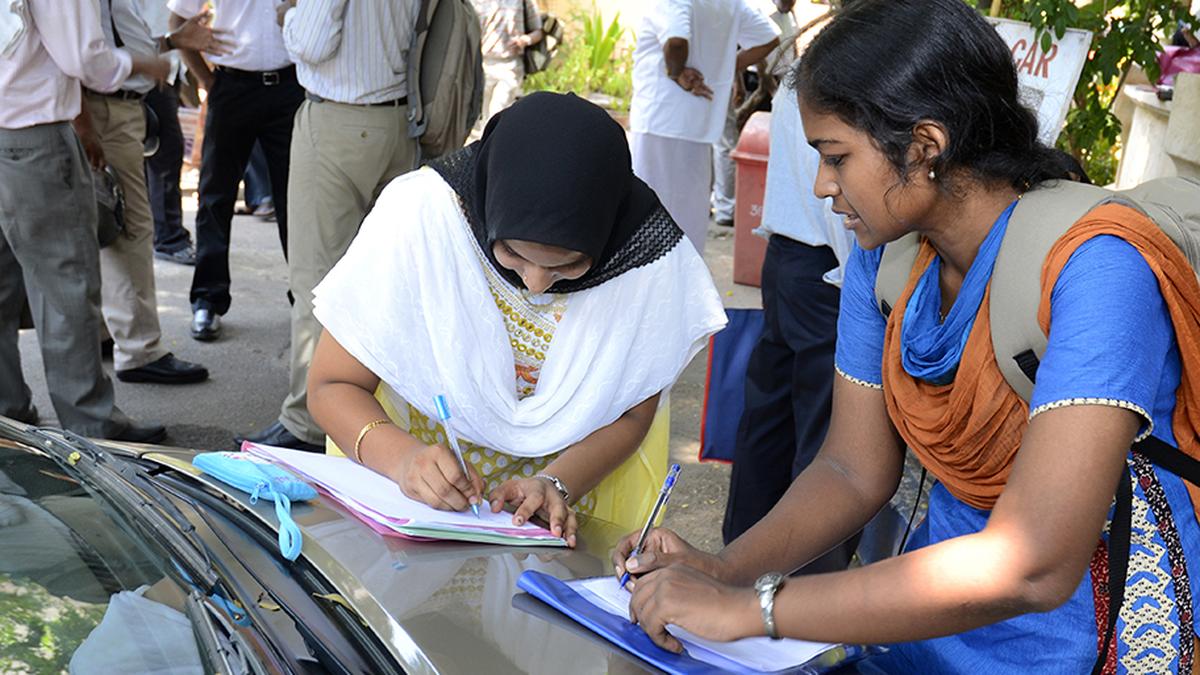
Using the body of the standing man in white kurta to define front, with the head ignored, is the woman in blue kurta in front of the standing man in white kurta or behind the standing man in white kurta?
behind

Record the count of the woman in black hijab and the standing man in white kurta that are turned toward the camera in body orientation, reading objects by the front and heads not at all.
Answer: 1

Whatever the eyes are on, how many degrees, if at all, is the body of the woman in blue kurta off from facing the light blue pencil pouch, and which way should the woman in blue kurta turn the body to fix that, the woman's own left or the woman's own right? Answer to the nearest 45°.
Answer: approximately 45° to the woman's own right

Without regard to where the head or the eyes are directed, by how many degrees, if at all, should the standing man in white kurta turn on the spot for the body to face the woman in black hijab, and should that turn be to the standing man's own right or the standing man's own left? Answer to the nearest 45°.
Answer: approximately 135° to the standing man's own left

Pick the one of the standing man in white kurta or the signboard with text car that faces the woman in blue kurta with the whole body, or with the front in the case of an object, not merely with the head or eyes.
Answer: the signboard with text car

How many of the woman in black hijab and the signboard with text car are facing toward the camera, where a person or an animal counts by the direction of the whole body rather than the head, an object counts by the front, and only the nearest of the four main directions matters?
2

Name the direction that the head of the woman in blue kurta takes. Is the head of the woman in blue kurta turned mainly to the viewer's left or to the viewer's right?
to the viewer's left

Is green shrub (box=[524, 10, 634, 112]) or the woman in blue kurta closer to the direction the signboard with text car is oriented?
the woman in blue kurta

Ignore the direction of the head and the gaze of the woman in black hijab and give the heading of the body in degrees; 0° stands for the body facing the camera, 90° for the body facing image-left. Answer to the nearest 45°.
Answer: approximately 0°

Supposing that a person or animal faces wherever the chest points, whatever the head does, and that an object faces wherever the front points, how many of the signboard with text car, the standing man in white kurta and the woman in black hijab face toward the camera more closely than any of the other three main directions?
2

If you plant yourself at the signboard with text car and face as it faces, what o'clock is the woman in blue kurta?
The woman in blue kurta is roughly at 12 o'clock from the signboard with text car.

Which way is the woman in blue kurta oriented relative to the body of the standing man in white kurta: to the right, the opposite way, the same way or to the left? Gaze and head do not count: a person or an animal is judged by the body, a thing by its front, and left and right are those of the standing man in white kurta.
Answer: to the left
